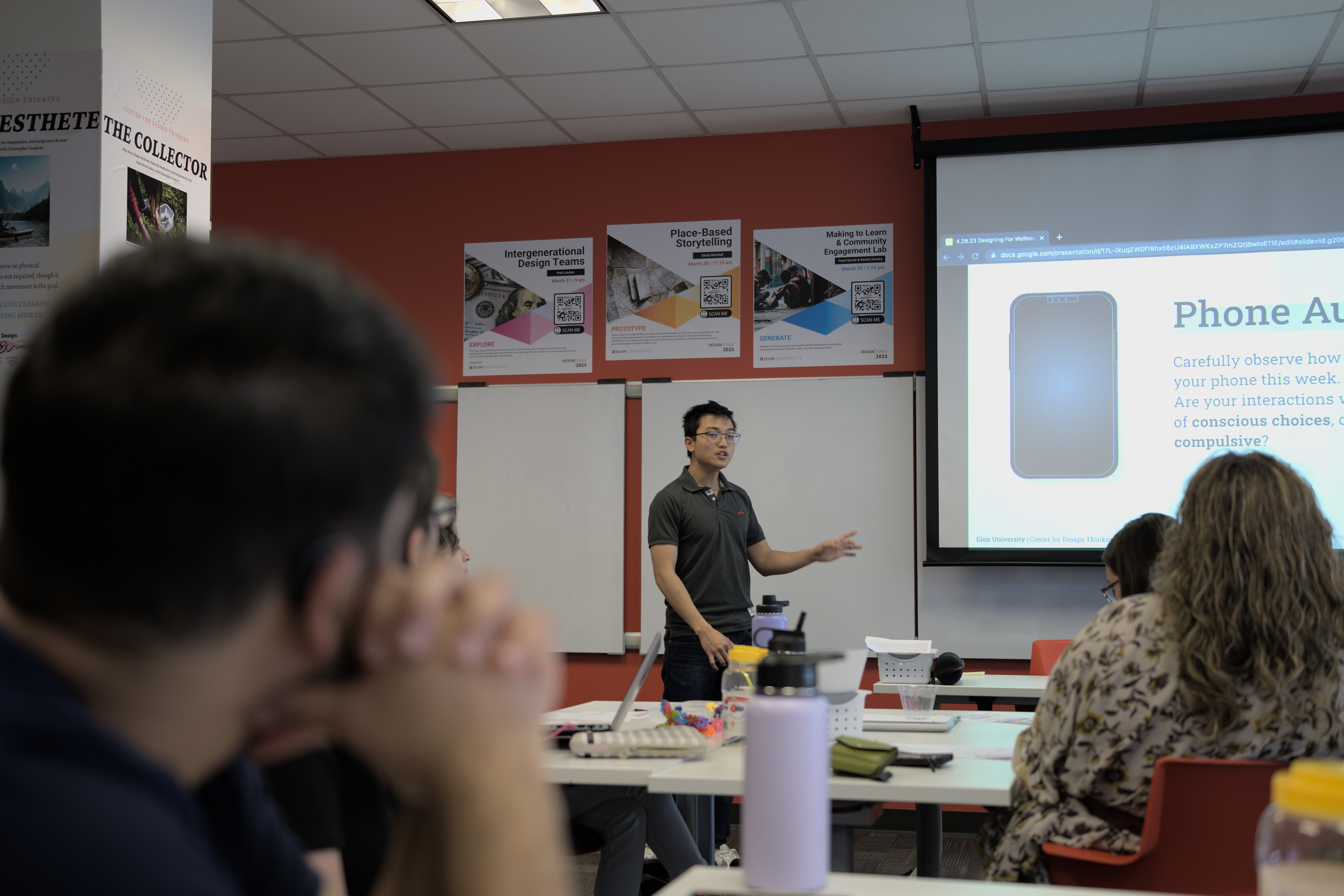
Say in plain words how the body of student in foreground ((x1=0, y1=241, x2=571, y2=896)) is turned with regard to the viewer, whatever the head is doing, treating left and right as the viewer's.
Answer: facing away from the viewer and to the right of the viewer

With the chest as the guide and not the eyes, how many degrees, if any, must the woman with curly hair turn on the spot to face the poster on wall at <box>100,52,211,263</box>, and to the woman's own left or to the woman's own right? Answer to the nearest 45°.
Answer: approximately 90° to the woman's own left

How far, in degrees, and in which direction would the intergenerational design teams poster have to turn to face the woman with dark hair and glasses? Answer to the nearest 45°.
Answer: approximately 45° to its left

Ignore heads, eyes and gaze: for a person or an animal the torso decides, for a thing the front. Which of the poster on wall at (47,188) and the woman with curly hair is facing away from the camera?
the woman with curly hair

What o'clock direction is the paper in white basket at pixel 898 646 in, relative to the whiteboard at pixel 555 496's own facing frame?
The paper in white basket is roughly at 11 o'clock from the whiteboard.

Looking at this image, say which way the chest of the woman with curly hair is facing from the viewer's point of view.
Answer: away from the camera

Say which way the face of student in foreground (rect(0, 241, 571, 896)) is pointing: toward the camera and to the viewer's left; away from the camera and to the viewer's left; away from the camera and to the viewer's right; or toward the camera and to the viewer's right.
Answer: away from the camera and to the viewer's right

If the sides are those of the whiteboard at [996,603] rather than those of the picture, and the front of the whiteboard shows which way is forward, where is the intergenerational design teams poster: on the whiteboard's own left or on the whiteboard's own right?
on the whiteboard's own right

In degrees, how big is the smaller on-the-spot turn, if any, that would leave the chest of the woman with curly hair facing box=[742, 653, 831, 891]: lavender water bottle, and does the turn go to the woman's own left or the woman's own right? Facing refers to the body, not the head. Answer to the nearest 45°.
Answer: approximately 135° to the woman's own left
